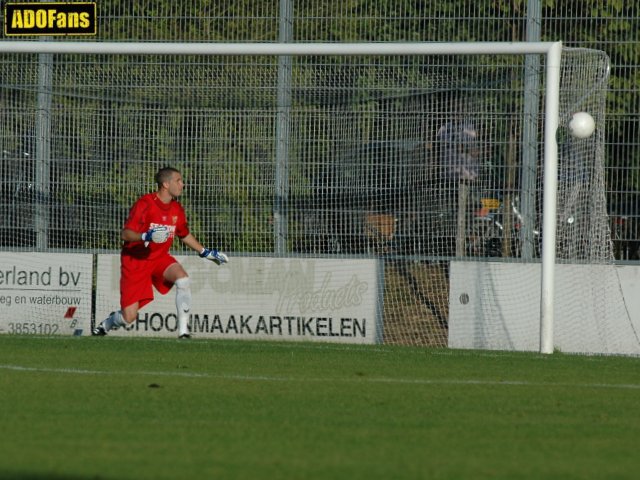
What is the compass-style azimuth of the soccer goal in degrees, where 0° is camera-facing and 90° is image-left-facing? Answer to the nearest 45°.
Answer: approximately 0°

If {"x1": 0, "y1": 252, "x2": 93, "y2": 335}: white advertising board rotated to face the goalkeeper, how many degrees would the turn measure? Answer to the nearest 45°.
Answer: approximately 45° to its left

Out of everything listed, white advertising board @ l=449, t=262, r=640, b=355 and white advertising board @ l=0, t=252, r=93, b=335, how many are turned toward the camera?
2

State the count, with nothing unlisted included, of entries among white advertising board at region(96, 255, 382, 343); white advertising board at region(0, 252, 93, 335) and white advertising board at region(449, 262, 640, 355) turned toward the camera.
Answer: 3

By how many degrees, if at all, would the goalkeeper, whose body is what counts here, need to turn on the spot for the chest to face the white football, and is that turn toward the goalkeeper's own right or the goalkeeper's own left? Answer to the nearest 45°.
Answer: approximately 45° to the goalkeeper's own left

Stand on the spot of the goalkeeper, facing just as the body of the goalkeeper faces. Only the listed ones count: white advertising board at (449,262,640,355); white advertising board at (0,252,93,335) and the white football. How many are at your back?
1

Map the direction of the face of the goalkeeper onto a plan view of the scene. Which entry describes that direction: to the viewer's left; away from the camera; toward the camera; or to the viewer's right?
to the viewer's right

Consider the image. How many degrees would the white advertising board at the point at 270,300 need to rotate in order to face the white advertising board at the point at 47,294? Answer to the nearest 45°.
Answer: approximately 90° to its right

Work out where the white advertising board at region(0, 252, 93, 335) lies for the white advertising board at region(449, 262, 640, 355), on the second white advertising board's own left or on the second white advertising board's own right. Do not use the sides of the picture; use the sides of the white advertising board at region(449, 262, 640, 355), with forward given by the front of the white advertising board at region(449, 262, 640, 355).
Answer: on the second white advertising board's own right

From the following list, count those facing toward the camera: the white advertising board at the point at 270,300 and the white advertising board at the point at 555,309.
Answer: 2
